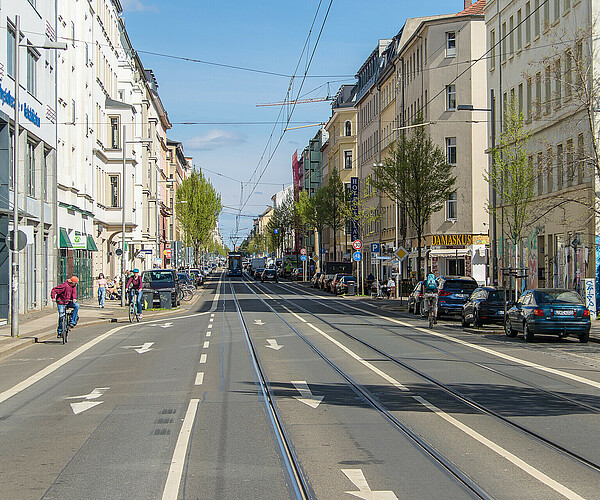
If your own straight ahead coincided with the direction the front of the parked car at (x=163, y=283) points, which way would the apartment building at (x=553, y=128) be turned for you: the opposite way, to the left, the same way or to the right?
to the right

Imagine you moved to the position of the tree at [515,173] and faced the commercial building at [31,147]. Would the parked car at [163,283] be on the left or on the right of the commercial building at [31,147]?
right

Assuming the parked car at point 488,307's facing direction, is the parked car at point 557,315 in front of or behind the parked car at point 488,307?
behind

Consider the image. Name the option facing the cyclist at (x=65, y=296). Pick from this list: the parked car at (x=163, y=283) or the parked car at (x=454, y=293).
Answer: the parked car at (x=163, y=283)

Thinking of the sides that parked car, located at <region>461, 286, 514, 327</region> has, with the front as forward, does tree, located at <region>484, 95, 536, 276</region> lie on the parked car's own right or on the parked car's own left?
on the parked car's own right

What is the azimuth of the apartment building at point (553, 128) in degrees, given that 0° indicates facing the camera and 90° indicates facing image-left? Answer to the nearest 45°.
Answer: approximately 45°

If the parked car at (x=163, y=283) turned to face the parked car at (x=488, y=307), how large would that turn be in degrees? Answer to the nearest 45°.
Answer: approximately 45° to its left

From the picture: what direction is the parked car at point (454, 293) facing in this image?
away from the camera

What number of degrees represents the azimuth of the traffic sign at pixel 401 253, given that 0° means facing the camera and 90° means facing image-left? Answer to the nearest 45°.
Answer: approximately 0°
